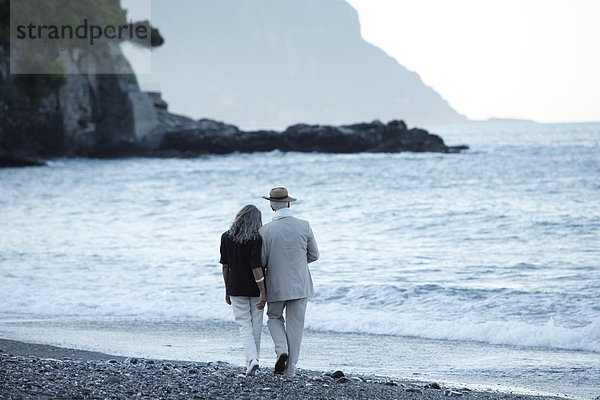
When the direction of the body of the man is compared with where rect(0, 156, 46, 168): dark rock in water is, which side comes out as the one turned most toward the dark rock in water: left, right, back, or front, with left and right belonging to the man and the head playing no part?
front

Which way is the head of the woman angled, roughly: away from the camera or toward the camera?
away from the camera

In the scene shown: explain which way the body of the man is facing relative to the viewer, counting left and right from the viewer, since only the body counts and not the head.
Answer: facing away from the viewer

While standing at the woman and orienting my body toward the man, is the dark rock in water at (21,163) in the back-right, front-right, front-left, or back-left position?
back-left

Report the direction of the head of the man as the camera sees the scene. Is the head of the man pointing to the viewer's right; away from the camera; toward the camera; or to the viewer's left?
away from the camera
